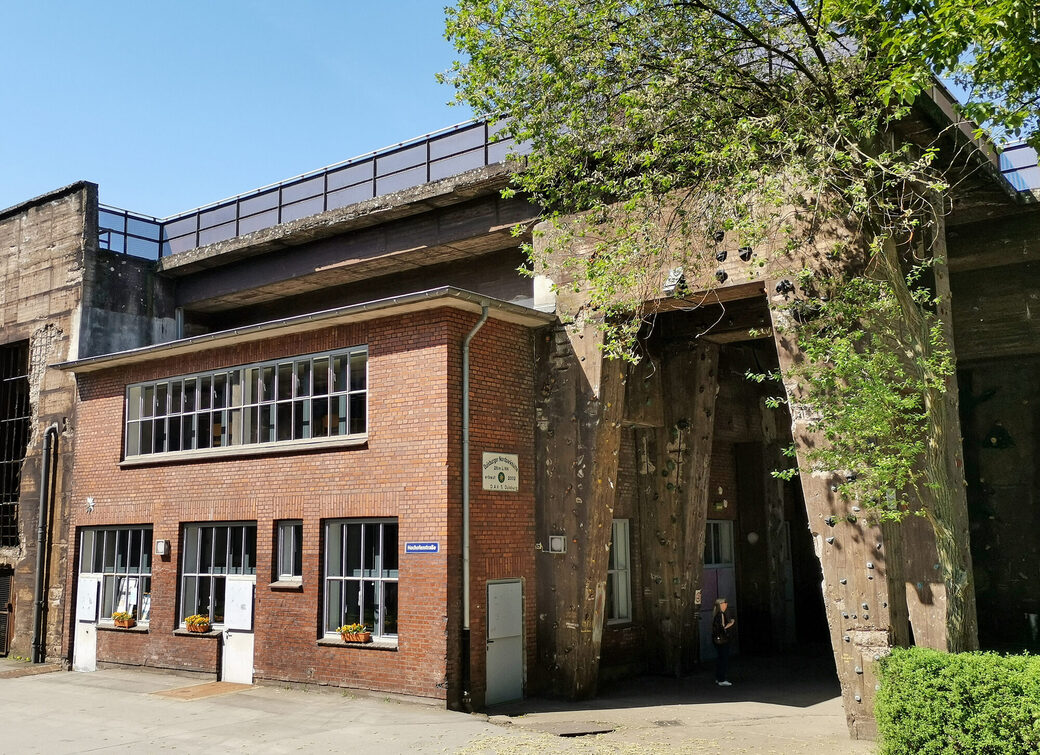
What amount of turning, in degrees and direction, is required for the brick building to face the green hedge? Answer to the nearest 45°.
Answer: approximately 90° to its left

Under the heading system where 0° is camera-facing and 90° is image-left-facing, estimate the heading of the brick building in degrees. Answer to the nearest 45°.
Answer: approximately 45°

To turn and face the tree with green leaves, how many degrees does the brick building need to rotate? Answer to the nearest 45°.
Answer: approximately 90° to its left

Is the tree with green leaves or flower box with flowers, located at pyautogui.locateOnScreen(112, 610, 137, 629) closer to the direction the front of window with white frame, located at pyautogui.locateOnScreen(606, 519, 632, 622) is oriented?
the tree with green leaves

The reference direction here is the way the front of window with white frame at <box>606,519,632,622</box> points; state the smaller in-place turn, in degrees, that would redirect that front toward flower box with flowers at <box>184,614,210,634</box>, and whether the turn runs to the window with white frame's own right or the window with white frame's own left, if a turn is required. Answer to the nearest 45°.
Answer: approximately 135° to the window with white frame's own right

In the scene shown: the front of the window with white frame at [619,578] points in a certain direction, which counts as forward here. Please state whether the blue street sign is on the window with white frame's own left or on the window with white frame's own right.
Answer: on the window with white frame's own right
